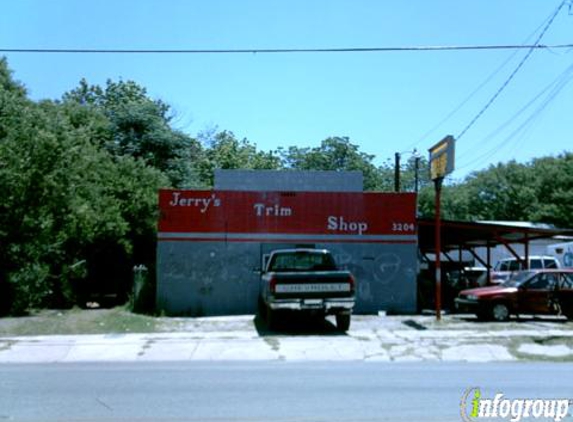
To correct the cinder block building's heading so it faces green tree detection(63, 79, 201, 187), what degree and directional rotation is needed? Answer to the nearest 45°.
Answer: approximately 135° to its right

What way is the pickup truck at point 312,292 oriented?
away from the camera

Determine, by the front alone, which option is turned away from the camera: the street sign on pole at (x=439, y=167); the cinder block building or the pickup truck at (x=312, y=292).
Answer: the pickup truck

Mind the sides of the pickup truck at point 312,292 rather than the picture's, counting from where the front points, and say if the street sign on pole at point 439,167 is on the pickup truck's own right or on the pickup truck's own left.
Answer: on the pickup truck's own right

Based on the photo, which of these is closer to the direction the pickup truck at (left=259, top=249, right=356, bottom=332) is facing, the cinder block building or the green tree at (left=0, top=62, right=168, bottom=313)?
the cinder block building

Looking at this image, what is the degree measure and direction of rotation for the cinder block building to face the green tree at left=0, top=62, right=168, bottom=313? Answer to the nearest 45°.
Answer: approximately 90° to its right

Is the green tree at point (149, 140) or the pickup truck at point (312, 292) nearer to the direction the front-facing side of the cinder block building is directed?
the pickup truck

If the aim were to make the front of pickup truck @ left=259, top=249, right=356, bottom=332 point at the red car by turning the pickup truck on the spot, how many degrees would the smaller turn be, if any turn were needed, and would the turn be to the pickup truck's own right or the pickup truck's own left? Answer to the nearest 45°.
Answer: approximately 45° to the pickup truck's own right

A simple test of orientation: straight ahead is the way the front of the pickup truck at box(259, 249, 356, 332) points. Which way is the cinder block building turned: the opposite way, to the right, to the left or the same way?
the opposite way
